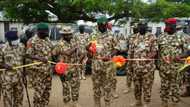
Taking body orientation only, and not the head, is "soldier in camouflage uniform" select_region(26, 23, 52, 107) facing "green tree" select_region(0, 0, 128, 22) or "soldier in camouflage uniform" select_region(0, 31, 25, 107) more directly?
the soldier in camouflage uniform

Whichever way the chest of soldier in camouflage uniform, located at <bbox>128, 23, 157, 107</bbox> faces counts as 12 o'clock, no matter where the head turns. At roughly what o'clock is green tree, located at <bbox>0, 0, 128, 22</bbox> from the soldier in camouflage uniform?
The green tree is roughly at 5 o'clock from the soldier in camouflage uniform.

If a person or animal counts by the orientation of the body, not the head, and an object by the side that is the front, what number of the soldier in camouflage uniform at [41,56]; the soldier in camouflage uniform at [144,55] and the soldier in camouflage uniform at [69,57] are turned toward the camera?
3

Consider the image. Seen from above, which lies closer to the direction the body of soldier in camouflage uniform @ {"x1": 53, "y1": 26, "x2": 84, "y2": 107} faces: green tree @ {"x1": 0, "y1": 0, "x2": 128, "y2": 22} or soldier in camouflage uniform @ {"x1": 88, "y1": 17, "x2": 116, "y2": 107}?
the soldier in camouflage uniform

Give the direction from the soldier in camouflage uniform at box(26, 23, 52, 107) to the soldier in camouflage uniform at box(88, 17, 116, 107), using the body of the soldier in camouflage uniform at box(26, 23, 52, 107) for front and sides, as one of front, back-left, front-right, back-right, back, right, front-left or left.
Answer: left

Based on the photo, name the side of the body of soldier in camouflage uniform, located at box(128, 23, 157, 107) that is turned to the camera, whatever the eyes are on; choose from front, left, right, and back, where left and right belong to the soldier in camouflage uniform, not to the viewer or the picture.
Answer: front

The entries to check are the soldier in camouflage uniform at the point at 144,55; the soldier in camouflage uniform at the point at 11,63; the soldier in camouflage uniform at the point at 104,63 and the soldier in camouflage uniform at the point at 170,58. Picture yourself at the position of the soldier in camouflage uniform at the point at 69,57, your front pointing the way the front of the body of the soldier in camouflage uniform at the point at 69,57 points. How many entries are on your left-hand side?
3

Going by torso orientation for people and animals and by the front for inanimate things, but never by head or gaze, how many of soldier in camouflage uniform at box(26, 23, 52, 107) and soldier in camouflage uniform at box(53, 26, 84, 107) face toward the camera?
2

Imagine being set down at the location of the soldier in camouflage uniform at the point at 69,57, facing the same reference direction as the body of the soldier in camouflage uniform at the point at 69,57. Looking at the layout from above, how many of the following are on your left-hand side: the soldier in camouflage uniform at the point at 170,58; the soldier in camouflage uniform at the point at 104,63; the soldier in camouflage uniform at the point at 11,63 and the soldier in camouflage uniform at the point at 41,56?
2

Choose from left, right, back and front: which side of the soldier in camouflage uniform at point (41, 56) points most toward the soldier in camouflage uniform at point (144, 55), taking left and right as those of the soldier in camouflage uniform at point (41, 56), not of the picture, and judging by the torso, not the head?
left

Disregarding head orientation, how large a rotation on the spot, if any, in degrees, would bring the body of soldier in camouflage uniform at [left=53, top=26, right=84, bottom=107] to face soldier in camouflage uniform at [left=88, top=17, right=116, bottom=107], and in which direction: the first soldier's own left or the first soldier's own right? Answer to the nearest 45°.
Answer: approximately 90° to the first soldier's own left

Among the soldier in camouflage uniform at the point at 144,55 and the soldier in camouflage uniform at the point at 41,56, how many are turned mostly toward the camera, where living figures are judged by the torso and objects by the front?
2

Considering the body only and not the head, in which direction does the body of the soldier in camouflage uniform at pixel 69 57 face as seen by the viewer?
toward the camera
